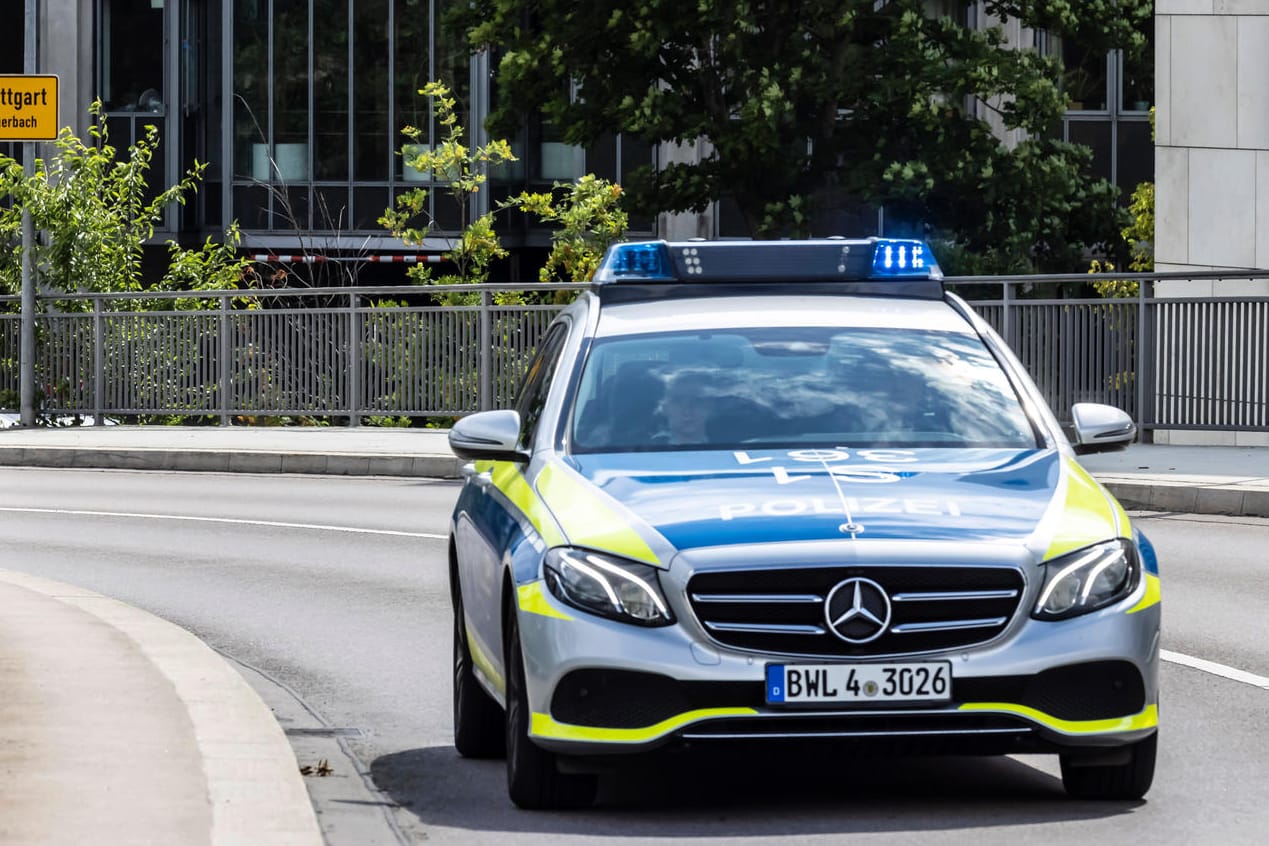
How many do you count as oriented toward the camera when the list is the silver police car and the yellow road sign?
2

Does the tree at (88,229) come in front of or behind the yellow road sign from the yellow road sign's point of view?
behind

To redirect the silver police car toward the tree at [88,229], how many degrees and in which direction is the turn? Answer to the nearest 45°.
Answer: approximately 180°

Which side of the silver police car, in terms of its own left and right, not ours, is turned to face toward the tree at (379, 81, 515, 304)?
back

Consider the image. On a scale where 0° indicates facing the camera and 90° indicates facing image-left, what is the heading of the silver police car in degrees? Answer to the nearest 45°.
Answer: approximately 0°

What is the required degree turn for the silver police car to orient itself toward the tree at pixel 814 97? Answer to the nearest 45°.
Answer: approximately 180°

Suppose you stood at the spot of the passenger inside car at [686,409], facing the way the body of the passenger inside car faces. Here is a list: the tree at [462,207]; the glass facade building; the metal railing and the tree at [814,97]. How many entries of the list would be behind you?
4

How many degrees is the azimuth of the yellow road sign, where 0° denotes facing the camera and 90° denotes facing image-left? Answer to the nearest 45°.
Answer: approximately 0°

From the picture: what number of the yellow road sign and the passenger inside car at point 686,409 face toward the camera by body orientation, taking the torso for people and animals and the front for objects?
2

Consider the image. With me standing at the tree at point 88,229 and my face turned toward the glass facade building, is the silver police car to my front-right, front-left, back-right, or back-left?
back-right

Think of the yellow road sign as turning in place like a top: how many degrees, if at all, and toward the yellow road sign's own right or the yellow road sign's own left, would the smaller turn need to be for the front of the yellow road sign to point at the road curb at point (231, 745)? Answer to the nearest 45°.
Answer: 0° — it already faces it
